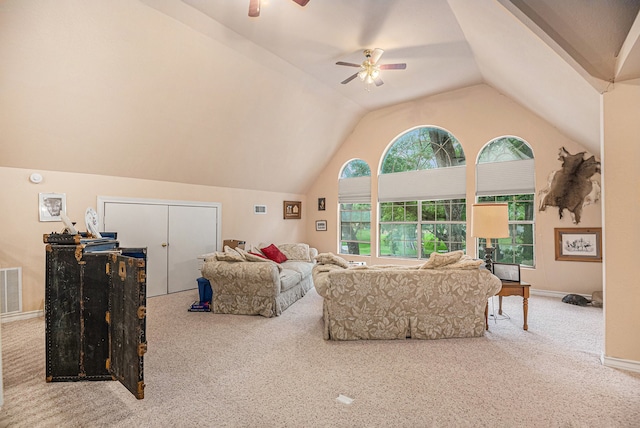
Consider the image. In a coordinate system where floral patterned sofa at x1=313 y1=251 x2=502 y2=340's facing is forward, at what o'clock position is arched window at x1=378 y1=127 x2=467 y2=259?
The arched window is roughly at 12 o'clock from the floral patterned sofa.

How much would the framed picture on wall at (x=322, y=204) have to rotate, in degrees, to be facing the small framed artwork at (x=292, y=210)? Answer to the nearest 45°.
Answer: approximately 90° to its right

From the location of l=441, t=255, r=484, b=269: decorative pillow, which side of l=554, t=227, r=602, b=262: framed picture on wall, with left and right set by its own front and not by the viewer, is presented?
front

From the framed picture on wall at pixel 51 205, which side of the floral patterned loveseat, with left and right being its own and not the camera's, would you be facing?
back

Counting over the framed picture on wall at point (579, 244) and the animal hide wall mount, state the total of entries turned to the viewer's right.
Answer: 0

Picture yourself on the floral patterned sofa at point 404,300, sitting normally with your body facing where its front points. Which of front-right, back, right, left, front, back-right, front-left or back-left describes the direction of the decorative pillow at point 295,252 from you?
front-left

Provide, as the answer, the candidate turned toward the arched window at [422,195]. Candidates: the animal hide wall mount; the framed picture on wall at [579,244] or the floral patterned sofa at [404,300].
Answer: the floral patterned sofa

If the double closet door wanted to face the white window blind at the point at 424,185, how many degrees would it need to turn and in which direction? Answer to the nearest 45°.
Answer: approximately 45° to its left

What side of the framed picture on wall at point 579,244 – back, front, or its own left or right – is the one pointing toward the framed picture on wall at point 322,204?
right

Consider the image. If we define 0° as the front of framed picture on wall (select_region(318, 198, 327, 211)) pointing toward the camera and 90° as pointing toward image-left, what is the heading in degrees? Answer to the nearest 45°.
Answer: approximately 0°

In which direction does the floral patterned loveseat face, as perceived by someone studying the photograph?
facing to the right of the viewer

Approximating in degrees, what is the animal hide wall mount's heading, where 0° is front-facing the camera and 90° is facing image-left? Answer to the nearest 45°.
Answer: approximately 0°

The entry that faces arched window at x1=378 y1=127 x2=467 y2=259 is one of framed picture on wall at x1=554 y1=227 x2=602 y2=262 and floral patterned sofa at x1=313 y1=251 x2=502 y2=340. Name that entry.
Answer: the floral patterned sofa

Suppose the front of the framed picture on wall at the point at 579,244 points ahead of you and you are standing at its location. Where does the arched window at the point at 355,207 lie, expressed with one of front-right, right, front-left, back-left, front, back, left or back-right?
right
